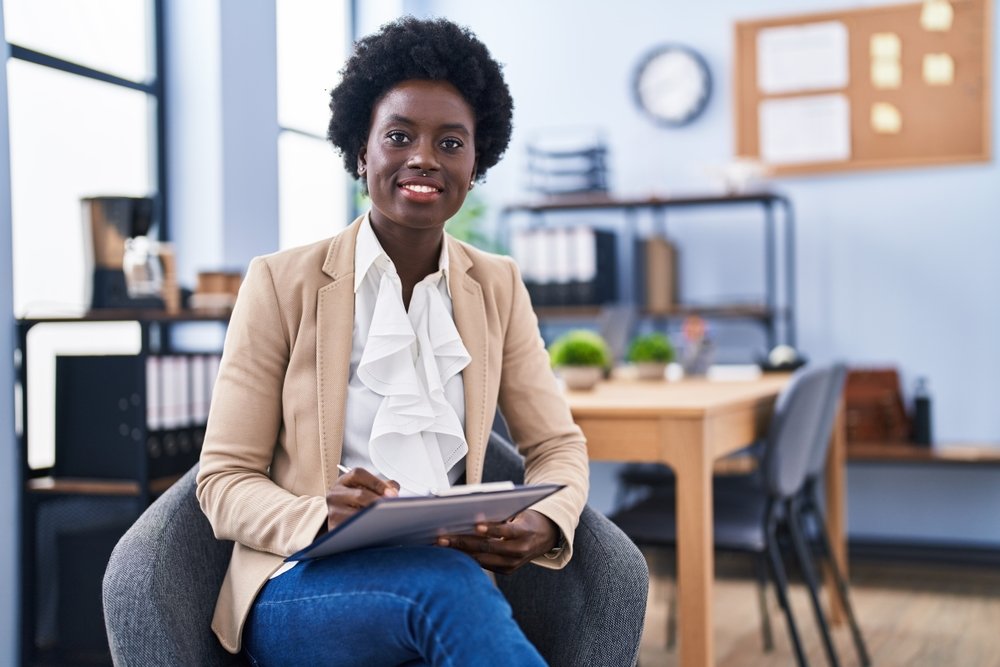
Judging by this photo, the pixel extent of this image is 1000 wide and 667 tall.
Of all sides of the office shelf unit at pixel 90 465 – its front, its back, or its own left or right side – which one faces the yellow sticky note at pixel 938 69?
left

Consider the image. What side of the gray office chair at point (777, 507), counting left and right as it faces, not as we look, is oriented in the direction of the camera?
left

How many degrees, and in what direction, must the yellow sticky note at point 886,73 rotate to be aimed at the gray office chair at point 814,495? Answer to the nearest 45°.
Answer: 0° — it already faces it

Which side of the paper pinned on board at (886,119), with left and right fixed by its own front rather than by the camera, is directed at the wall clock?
right

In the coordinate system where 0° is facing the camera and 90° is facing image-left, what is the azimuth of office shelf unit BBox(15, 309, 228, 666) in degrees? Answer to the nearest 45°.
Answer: approximately 0°

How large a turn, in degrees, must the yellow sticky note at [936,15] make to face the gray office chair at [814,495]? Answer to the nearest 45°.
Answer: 0° — it already faces it

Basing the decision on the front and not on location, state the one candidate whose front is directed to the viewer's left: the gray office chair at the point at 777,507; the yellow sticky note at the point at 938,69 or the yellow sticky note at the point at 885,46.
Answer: the gray office chair

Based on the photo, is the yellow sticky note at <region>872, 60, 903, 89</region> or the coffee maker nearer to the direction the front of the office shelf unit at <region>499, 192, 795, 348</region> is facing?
the coffee maker

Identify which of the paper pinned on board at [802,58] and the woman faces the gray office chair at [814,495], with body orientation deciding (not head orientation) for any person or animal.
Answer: the paper pinned on board
